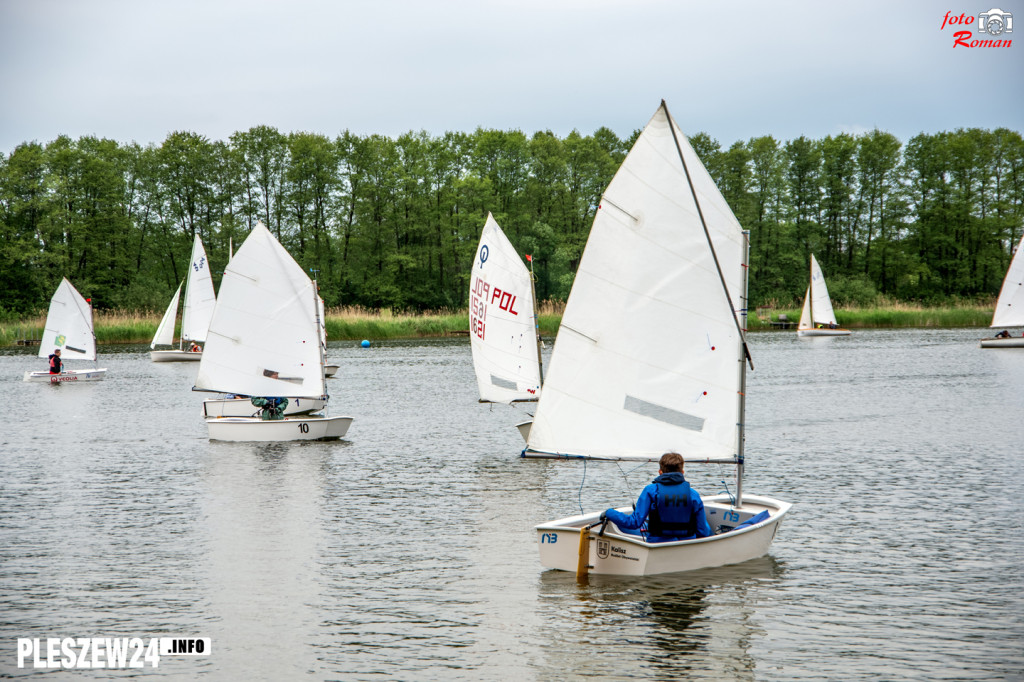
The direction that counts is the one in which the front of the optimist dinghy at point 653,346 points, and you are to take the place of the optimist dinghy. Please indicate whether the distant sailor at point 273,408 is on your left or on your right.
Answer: on your left

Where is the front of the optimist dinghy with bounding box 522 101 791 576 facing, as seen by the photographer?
facing away from the viewer and to the right of the viewer

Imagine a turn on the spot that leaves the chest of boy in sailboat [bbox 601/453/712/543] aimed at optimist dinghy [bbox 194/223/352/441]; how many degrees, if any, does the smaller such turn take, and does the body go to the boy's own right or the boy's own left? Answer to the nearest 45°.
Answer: approximately 45° to the boy's own left

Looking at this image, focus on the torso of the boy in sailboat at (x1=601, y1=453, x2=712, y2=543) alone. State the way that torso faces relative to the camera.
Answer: away from the camera

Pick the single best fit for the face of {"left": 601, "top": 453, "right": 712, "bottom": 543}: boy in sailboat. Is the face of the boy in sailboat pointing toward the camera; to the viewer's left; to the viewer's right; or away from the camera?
away from the camera

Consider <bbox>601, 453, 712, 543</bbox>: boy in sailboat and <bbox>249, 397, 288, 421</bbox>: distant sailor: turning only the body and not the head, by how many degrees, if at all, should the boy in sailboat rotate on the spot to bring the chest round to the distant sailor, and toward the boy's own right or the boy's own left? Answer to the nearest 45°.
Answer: approximately 45° to the boy's own left

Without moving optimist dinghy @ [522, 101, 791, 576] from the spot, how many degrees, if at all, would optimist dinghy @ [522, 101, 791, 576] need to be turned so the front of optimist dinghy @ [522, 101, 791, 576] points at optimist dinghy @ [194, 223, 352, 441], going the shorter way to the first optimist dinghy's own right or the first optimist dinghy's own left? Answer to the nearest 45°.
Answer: approximately 90° to the first optimist dinghy's own left
